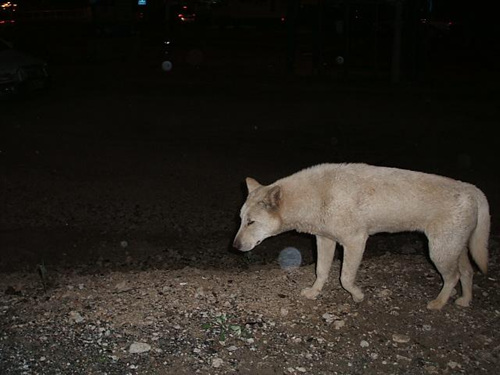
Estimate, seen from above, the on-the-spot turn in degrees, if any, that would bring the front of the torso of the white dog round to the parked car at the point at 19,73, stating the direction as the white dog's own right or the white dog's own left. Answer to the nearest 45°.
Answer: approximately 45° to the white dog's own right

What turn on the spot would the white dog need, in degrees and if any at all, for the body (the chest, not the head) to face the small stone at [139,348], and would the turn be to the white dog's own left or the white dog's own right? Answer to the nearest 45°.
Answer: approximately 45° to the white dog's own left

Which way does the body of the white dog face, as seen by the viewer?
to the viewer's left

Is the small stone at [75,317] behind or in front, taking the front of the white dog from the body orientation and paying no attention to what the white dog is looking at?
in front
